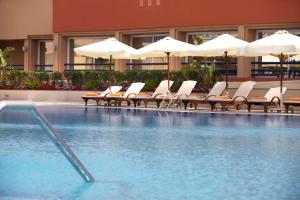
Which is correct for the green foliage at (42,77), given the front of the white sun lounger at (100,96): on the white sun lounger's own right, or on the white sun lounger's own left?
on the white sun lounger's own right

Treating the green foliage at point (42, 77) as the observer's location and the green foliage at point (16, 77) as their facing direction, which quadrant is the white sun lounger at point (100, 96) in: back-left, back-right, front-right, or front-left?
back-left

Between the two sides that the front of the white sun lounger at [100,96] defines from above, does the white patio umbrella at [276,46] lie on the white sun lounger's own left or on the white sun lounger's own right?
on the white sun lounger's own left

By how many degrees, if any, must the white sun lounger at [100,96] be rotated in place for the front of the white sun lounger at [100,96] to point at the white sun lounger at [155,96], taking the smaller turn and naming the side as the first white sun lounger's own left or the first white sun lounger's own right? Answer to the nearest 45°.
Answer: approximately 90° to the first white sun lounger's own left

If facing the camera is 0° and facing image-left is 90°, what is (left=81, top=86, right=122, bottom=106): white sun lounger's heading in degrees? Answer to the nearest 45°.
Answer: approximately 45°

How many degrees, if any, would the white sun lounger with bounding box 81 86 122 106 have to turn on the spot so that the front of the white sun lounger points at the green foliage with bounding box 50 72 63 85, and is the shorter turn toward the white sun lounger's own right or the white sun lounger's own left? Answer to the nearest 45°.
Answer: approximately 90° to the white sun lounger's own right

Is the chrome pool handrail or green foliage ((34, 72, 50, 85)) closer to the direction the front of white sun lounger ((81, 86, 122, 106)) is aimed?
the chrome pool handrail
